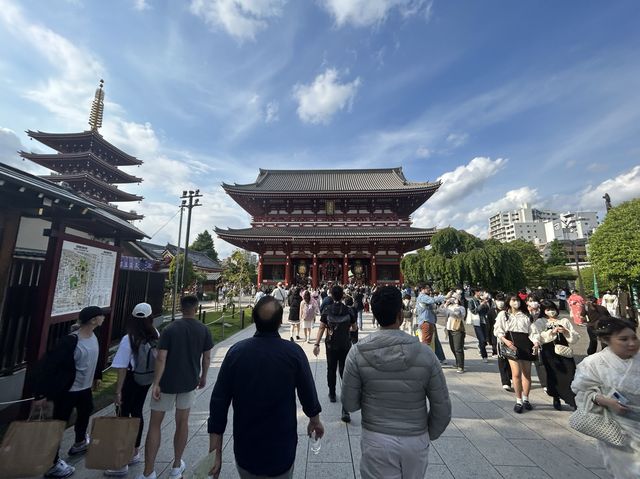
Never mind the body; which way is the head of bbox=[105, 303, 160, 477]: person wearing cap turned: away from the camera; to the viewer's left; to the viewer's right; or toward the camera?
away from the camera

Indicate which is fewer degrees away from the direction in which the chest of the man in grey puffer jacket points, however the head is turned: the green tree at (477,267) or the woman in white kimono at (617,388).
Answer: the green tree

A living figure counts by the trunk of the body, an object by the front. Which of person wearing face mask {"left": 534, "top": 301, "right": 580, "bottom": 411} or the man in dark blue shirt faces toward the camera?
the person wearing face mask

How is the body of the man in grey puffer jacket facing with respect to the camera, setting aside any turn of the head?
away from the camera

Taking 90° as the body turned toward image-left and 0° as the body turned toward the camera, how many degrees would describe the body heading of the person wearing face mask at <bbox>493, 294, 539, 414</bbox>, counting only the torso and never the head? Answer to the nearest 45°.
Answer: approximately 0°

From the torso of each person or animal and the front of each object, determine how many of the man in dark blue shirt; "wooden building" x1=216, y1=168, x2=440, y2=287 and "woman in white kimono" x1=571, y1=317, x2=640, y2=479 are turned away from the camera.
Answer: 1

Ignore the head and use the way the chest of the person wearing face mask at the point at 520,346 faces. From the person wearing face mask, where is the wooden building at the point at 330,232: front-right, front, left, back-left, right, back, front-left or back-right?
back-right

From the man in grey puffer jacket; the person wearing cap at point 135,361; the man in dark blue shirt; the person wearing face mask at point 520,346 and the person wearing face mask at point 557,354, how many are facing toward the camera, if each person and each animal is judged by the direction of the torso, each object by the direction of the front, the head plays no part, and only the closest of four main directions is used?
2

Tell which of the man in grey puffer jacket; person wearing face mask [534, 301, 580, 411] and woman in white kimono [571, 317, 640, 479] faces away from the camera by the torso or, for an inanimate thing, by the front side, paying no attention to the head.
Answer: the man in grey puffer jacket

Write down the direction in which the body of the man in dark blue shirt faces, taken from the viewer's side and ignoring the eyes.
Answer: away from the camera

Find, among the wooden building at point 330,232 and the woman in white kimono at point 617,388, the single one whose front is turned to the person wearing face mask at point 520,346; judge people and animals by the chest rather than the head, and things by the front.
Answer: the wooden building

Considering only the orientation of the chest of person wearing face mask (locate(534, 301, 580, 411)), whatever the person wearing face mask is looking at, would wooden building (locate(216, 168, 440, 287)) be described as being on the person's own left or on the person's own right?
on the person's own right

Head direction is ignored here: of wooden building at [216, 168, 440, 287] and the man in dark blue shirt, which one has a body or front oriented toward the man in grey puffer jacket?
the wooden building

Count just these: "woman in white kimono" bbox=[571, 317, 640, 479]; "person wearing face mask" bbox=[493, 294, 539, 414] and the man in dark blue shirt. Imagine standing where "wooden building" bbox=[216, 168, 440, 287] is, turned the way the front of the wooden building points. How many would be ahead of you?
3

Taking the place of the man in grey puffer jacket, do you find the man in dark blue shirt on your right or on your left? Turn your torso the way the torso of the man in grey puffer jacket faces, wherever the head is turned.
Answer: on your left

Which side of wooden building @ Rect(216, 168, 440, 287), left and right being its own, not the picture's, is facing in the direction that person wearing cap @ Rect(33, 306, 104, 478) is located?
front

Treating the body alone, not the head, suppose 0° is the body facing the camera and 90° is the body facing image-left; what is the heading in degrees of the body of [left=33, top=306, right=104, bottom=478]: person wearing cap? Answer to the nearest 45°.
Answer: approximately 315°

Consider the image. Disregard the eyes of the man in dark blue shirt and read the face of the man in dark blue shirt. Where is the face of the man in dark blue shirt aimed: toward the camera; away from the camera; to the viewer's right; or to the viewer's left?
away from the camera
